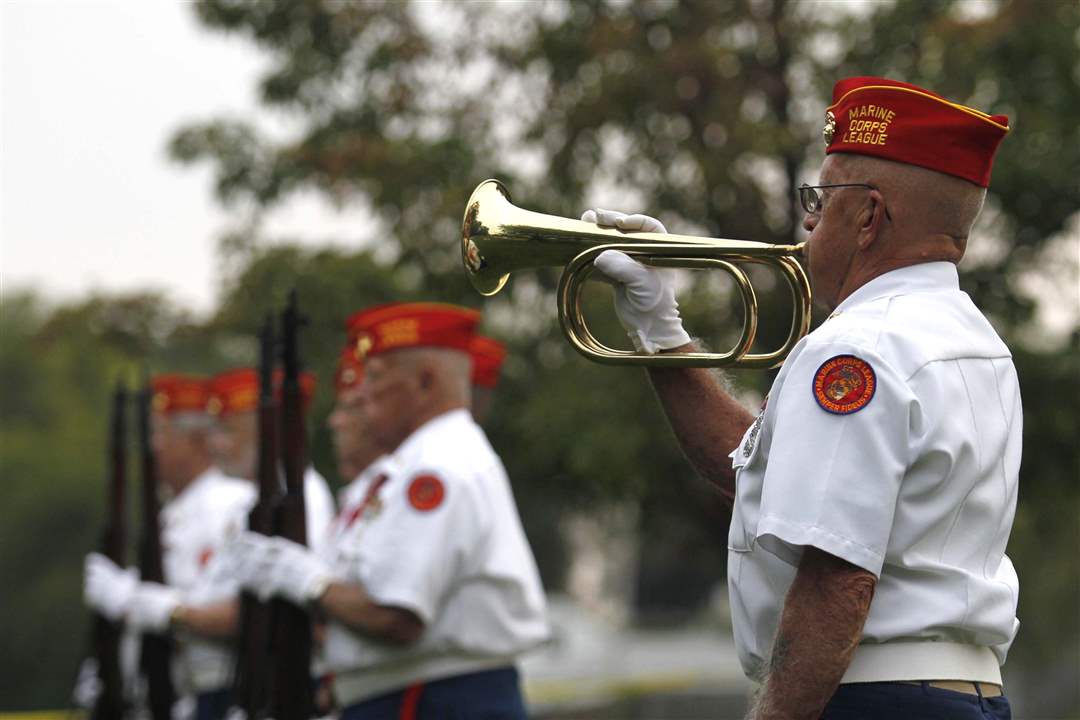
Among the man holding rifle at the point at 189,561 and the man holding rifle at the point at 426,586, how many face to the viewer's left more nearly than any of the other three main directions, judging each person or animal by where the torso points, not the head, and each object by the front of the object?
2

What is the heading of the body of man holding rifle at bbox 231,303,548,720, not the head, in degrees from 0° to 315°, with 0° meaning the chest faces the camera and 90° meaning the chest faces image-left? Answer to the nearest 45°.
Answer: approximately 90°

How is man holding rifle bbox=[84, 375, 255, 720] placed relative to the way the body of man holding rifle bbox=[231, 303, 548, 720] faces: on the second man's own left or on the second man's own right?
on the second man's own right

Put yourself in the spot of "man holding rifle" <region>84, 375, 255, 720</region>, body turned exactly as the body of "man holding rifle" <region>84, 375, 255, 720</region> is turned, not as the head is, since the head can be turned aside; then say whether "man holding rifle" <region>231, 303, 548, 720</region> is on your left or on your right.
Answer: on your left

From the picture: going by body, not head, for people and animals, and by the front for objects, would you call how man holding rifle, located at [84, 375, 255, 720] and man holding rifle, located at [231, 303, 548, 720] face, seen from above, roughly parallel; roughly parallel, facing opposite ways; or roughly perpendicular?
roughly parallel

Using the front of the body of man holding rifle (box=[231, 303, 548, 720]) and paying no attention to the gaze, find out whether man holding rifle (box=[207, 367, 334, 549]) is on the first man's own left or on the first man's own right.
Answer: on the first man's own right

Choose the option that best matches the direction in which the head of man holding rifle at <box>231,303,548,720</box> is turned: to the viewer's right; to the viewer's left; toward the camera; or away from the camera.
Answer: to the viewer's left

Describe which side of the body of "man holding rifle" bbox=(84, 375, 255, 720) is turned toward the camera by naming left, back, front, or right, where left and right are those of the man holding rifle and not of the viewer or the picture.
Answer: left
